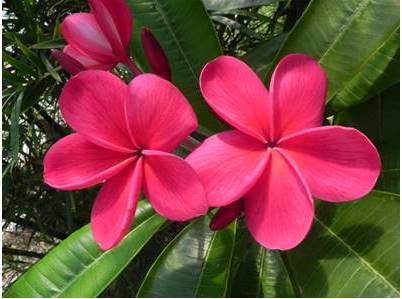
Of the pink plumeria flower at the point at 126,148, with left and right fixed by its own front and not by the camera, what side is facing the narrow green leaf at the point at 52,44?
back

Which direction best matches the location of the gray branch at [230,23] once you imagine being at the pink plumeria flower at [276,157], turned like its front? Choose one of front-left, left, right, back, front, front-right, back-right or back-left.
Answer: back

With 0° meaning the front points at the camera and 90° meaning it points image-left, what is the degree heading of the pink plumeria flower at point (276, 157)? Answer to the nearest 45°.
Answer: approximately 0°

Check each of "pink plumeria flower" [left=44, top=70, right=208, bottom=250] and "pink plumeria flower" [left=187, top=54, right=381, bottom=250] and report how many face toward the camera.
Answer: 2

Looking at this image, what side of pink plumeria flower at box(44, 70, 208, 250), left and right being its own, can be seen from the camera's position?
front
